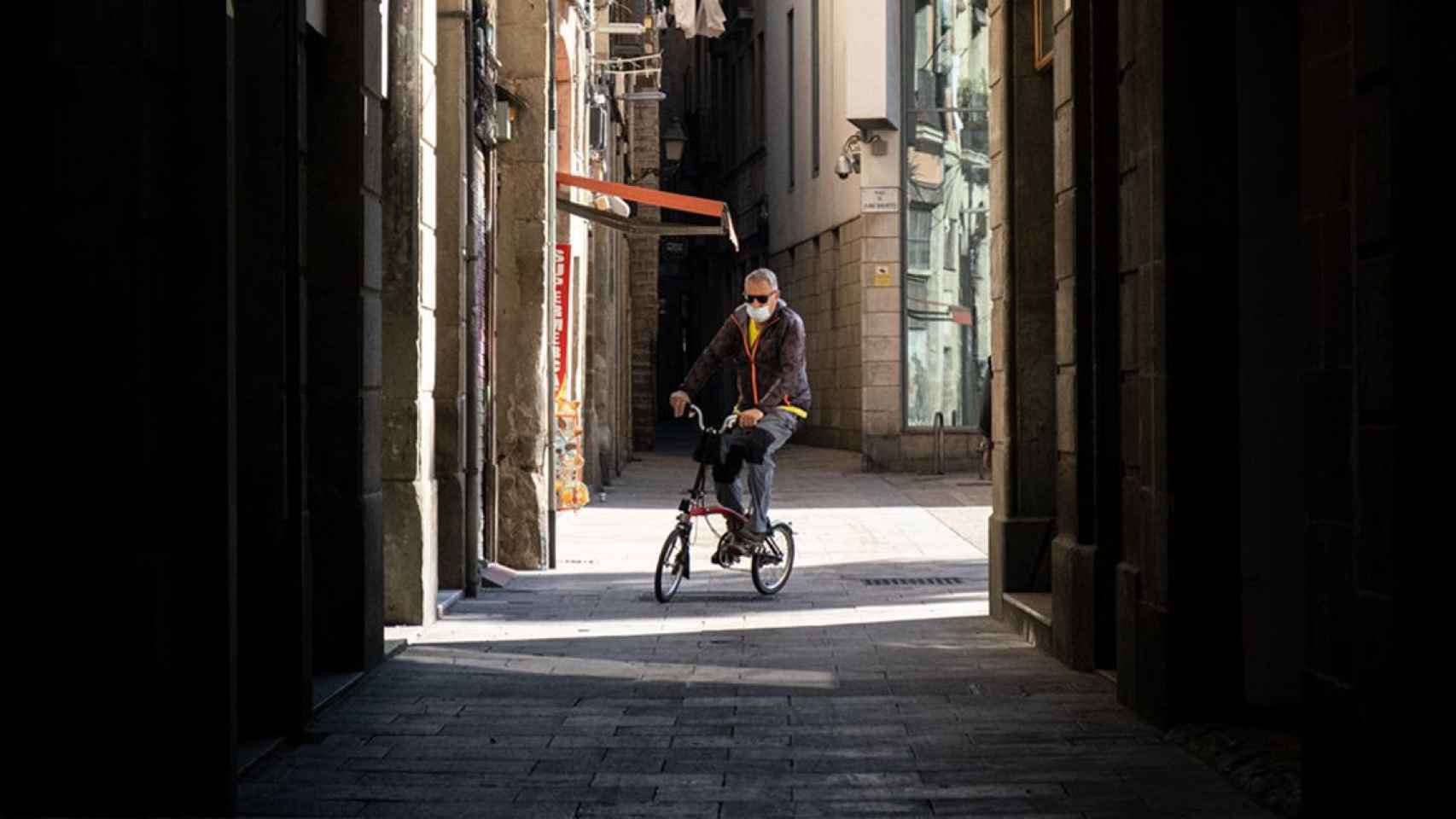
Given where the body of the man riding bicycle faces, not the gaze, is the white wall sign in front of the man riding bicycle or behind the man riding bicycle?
behind

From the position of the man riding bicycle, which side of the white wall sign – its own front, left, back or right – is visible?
front

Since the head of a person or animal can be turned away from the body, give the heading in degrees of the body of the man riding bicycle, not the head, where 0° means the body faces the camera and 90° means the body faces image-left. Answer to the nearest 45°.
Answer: approximately 45°

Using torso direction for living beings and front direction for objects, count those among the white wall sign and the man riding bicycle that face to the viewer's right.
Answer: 0

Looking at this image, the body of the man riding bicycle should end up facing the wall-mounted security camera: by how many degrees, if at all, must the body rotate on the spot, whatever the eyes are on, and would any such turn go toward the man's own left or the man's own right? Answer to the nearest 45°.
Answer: approximately 135° to the man's own right

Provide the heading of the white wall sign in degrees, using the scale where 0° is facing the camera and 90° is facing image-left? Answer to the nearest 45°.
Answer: approximately 0°
